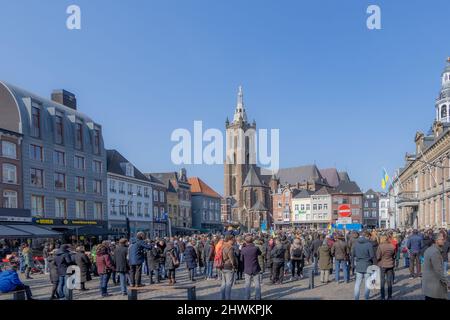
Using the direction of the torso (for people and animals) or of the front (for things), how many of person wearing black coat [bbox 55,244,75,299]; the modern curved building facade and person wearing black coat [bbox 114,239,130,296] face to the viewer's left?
0

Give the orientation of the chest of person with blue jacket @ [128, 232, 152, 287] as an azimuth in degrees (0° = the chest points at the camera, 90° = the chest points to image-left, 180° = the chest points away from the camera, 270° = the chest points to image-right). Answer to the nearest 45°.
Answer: approximately 225°

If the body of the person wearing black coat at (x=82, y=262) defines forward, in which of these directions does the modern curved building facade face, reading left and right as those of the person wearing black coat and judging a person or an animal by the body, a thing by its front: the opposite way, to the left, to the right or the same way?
to the right

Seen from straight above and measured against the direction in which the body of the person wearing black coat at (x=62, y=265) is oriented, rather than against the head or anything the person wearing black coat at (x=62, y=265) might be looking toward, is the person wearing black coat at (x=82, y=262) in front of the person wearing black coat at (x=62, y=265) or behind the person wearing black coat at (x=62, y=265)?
in front

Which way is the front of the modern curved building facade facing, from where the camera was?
facing the viewer and to the right of the viewer

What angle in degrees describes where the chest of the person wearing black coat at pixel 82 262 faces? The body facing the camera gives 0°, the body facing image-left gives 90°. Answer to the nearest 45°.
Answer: approximately 225°

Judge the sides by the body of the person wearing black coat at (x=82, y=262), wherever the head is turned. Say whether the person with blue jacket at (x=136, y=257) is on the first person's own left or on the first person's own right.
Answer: on the first person's own right

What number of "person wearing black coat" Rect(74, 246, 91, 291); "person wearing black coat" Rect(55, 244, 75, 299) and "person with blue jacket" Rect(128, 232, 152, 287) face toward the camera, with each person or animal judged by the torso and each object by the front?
0

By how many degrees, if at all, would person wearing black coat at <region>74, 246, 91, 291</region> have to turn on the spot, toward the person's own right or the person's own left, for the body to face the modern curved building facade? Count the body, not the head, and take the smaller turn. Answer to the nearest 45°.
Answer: approximately 45° to the person's own left

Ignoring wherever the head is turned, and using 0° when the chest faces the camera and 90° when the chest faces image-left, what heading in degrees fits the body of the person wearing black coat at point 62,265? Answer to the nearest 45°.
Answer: approximately 225°

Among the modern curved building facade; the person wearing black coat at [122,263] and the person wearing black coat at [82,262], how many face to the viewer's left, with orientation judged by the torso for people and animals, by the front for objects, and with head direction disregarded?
0

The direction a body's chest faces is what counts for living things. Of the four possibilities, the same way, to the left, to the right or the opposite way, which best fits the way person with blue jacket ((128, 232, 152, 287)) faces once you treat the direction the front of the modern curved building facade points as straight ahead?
to the left

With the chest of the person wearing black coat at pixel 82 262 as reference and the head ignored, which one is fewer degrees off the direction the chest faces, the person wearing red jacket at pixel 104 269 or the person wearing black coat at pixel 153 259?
the person wearing black coat

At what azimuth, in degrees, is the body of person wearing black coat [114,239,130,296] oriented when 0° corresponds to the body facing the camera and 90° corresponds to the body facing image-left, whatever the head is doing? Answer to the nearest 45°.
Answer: approximately 225°
